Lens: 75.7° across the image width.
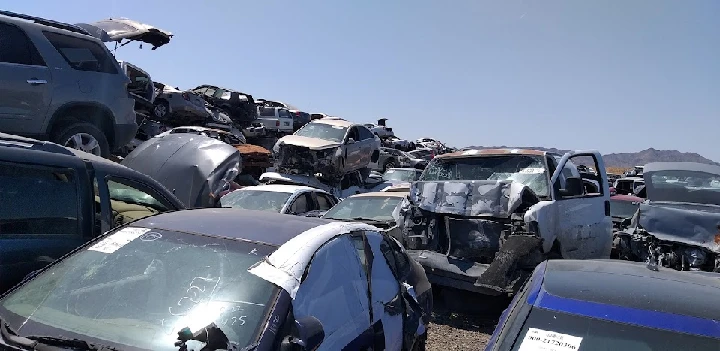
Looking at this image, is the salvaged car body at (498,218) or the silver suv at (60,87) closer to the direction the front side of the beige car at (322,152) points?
the silver suv

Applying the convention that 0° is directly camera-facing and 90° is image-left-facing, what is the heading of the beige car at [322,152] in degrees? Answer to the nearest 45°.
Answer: approximately 45°

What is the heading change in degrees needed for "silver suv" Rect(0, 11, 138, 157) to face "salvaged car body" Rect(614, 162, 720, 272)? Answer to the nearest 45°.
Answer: approximately 180°

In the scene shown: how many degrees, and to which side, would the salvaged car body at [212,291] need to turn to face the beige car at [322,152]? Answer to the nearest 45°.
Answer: approximately 135° to its right

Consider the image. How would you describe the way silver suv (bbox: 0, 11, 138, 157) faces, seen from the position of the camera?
facing to the left of the viewer

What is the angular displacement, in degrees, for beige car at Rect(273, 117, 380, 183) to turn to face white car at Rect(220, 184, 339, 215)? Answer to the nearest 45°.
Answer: approximately 45° to its left

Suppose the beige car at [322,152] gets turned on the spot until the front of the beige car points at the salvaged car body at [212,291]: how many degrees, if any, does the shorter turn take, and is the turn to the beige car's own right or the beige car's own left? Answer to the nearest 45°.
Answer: approximately 45° to the beige car's own left

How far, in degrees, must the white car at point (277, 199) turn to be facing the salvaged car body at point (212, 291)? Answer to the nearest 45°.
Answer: approximately 45° to its left
